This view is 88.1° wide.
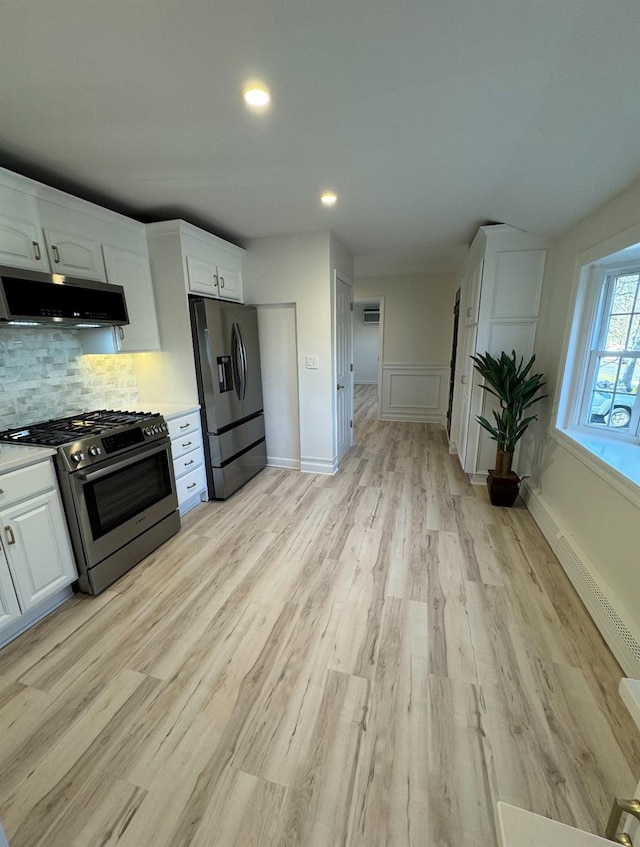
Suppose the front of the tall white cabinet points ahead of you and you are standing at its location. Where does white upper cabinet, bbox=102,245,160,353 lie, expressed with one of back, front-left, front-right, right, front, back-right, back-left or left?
front-left

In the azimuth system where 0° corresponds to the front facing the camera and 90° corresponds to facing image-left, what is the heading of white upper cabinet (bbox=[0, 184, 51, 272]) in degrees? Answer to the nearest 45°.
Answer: approximately 315°

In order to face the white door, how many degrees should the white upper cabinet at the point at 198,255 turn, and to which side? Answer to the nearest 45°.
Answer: approximately 45° to its left

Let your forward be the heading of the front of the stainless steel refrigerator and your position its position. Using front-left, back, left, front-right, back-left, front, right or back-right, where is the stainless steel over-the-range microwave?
right

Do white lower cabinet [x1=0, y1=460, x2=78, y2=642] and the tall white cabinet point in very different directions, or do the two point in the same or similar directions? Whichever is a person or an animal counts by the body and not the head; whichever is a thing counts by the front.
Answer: very different directions

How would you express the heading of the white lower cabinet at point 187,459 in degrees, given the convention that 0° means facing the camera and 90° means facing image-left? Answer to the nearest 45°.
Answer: approximately 315°

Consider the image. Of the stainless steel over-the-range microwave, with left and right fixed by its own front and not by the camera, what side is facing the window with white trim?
front

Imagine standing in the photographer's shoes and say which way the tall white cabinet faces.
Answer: facing to the left of the viewer

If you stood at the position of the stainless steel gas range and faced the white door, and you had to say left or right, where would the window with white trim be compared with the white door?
right

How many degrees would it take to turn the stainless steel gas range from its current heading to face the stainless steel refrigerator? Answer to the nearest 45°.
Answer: approximately 90° to its left
